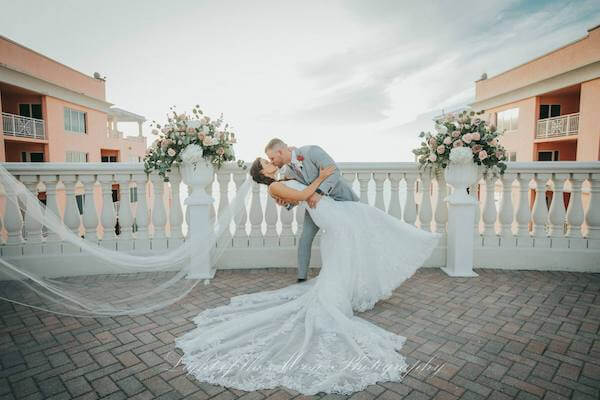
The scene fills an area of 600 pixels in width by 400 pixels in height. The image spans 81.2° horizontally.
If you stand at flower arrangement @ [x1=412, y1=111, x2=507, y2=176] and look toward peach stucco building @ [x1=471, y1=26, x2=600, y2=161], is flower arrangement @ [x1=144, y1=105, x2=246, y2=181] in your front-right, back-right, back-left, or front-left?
back-left

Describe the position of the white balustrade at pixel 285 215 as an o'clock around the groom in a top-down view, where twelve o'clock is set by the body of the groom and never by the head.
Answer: The white balustrade is roughly at 4 o'clock from the groom.

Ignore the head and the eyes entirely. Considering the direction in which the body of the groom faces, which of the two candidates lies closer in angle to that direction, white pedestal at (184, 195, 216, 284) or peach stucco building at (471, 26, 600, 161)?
the white pedestal

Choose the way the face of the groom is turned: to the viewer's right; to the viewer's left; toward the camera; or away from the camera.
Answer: to the viewer's left

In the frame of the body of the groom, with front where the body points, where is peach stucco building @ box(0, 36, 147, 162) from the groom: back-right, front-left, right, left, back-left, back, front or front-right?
right

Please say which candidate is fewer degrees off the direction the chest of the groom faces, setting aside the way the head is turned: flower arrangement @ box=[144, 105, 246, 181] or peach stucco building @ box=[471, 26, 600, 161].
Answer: the flower arrangement

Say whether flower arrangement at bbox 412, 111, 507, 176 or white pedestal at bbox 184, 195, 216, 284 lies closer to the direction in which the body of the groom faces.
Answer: the white pedestal

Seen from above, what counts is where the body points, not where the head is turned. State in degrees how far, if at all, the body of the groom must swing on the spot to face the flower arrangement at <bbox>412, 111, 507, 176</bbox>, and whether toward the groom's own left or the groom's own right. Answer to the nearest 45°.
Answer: approximately 135° to the groom's own left

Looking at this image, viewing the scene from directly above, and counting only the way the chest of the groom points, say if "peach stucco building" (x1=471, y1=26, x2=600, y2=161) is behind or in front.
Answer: behind

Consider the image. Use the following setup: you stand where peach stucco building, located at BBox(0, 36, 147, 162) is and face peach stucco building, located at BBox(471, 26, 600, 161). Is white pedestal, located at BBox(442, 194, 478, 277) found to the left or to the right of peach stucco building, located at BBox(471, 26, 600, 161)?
right

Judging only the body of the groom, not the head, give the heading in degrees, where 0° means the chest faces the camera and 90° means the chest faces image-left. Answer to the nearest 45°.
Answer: approximately 45°
